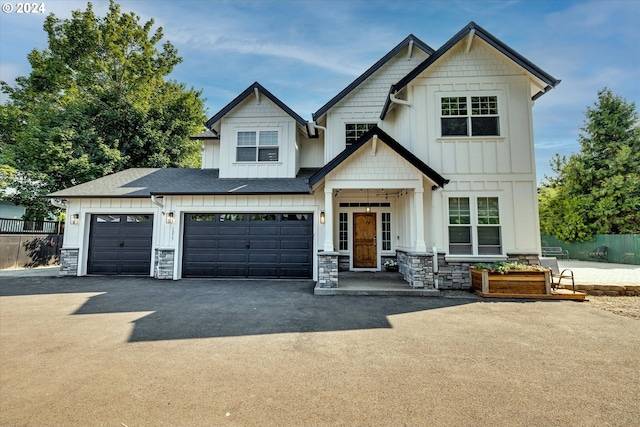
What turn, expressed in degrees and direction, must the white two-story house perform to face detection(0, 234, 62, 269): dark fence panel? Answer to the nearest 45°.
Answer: approximately 90° to its right

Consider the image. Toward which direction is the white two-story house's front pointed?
toward the camera

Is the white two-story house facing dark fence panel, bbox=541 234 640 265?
no

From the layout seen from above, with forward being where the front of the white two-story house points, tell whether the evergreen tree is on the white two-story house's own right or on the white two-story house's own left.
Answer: on the white two-story house's own left

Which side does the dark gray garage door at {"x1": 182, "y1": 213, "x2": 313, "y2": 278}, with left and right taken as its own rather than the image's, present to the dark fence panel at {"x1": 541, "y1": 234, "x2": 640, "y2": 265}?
left

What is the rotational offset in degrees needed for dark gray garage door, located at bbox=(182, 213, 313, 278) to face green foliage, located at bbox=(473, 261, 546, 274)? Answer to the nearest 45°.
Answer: approximately 45° to its left

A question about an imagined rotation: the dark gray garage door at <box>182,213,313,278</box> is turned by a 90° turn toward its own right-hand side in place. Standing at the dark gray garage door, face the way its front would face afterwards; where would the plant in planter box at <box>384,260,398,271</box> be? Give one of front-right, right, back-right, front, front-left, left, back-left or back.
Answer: back

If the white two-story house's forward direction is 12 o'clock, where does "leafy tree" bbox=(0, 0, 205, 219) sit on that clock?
The leafy tree is roughly at 4 o'clock from the white two-story house.

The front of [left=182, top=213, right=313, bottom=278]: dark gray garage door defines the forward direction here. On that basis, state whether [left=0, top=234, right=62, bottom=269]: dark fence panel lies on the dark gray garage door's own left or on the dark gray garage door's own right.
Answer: on the dark gray garage door's own right

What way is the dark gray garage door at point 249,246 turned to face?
toward the camera

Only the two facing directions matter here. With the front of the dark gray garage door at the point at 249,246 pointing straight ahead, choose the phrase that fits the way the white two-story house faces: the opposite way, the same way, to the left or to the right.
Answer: the same way

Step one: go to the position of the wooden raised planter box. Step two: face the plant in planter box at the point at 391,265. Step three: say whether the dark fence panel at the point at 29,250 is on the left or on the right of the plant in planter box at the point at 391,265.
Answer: left
